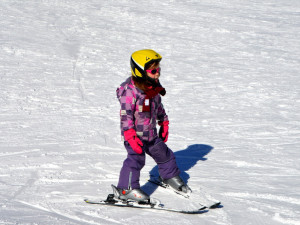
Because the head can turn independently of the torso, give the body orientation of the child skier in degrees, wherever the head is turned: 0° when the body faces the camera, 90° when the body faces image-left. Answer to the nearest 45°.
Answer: approximately 315°
